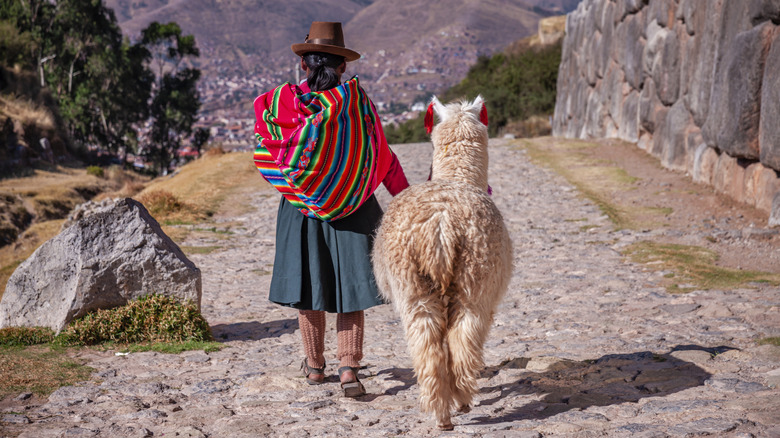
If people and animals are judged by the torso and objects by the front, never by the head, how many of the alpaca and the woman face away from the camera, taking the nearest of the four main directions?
2

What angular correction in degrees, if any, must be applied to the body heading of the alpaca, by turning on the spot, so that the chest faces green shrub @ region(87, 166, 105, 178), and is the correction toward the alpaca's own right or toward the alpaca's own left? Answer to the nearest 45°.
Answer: approximately 45° to the alpaca's own left

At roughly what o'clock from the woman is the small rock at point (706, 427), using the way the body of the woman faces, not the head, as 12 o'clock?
The small rock is roughly at 4 o'clock from the woman.

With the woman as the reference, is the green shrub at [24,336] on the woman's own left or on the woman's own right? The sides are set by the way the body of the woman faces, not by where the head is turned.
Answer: on the woman's own left

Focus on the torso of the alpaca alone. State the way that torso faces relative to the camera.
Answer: away from the camera

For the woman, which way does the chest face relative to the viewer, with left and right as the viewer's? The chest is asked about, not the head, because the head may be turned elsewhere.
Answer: facing away from the viewer

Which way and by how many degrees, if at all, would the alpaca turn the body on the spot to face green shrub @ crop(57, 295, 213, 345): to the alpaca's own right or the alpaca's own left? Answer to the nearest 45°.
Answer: approximately 45° to the alpaca's own left

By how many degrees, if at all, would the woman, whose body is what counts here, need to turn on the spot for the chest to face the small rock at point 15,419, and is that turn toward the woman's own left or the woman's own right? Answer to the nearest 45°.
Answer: approximately 90° to the woman's own left

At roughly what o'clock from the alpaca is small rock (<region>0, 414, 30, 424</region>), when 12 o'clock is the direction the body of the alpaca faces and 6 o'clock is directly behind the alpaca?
The small rock is roughly at 9 o'clock from the alpaca.
